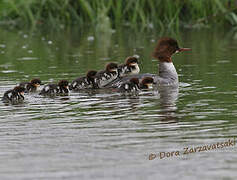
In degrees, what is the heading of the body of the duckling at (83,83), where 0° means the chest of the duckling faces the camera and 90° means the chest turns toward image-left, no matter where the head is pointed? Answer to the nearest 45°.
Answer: approximately 270°

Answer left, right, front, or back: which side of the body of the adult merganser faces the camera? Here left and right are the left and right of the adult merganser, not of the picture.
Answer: right

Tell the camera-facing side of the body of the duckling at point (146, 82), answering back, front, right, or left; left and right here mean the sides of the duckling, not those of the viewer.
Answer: right

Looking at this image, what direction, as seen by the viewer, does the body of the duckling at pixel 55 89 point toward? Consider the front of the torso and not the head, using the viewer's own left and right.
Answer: facing to the right of the viewer

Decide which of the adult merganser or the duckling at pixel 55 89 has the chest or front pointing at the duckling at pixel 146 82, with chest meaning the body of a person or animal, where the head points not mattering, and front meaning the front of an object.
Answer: the duckling at pixel 55 89

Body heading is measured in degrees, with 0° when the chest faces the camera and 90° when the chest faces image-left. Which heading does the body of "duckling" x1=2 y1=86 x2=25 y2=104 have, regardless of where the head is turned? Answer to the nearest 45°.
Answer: approximately 270°
